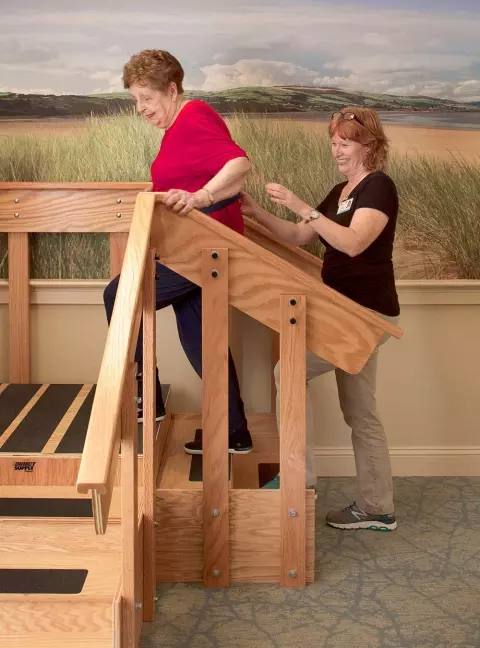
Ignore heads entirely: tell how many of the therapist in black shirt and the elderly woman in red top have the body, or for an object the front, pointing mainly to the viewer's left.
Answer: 2

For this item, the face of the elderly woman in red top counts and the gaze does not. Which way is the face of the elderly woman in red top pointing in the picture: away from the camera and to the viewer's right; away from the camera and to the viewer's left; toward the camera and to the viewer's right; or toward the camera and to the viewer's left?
toward the camera and to the viewer's left

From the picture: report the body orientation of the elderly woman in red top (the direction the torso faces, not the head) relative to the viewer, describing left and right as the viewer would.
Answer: facing to the left of the viewer

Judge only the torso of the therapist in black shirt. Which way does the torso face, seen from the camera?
to the viewer's left

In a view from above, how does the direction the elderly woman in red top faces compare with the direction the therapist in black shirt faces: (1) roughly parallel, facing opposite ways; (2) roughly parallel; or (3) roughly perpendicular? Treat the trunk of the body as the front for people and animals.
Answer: roughly parallel
